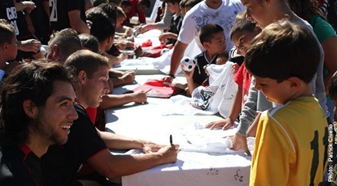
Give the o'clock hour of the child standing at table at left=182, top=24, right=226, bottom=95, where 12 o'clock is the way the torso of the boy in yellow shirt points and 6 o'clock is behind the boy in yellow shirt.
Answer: The child standing at table is roughly at 1 o'clock from the boy in yellow shirt.

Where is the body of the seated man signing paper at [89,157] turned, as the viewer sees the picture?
to the viewer's right

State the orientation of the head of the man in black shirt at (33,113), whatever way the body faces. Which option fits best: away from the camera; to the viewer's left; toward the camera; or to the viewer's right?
to the viewer's right

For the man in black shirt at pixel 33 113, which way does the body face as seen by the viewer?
to the viewer's right

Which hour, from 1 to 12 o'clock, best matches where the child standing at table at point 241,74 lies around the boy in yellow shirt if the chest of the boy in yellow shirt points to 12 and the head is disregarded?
The child standing at table is roughly at 1 o'clock from the boy in yellow shirt.

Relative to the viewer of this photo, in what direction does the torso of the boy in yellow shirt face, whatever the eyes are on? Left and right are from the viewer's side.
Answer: facing away from the viewer and to the left of the viewer

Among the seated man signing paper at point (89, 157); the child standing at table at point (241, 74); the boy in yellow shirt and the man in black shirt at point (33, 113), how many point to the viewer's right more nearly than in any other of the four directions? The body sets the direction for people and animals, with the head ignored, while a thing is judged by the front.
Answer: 2

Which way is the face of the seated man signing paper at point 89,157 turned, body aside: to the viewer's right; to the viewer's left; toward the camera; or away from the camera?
to the viewer's right

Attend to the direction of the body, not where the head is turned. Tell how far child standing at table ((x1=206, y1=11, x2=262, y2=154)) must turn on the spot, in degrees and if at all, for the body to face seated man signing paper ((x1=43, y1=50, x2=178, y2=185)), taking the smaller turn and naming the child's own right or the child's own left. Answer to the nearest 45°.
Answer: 0° — they already face them
